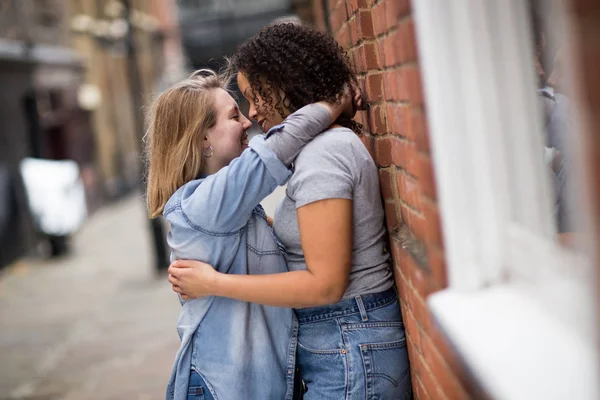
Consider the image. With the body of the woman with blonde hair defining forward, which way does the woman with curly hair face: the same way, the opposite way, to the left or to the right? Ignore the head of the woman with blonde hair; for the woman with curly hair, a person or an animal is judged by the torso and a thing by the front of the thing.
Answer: the opposite way

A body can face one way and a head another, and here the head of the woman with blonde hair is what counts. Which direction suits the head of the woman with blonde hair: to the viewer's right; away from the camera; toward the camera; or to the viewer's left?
to the viewer's right

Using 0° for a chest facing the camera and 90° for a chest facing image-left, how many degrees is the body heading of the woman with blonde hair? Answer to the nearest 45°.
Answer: approximately 270°

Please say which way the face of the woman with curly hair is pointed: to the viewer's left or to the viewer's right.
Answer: to the viewer's left

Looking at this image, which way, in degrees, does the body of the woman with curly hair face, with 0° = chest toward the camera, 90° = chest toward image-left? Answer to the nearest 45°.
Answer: approximately 90°

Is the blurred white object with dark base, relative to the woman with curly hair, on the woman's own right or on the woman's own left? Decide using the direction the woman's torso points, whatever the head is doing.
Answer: on the woman's own right

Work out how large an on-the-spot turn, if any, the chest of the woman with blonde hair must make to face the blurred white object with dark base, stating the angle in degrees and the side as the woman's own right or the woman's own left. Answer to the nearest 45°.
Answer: approximately 90° to the woman's own left
